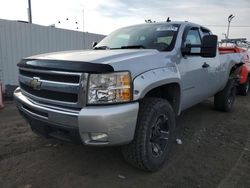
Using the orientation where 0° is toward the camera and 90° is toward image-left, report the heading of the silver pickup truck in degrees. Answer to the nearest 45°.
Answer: approximately 45°
